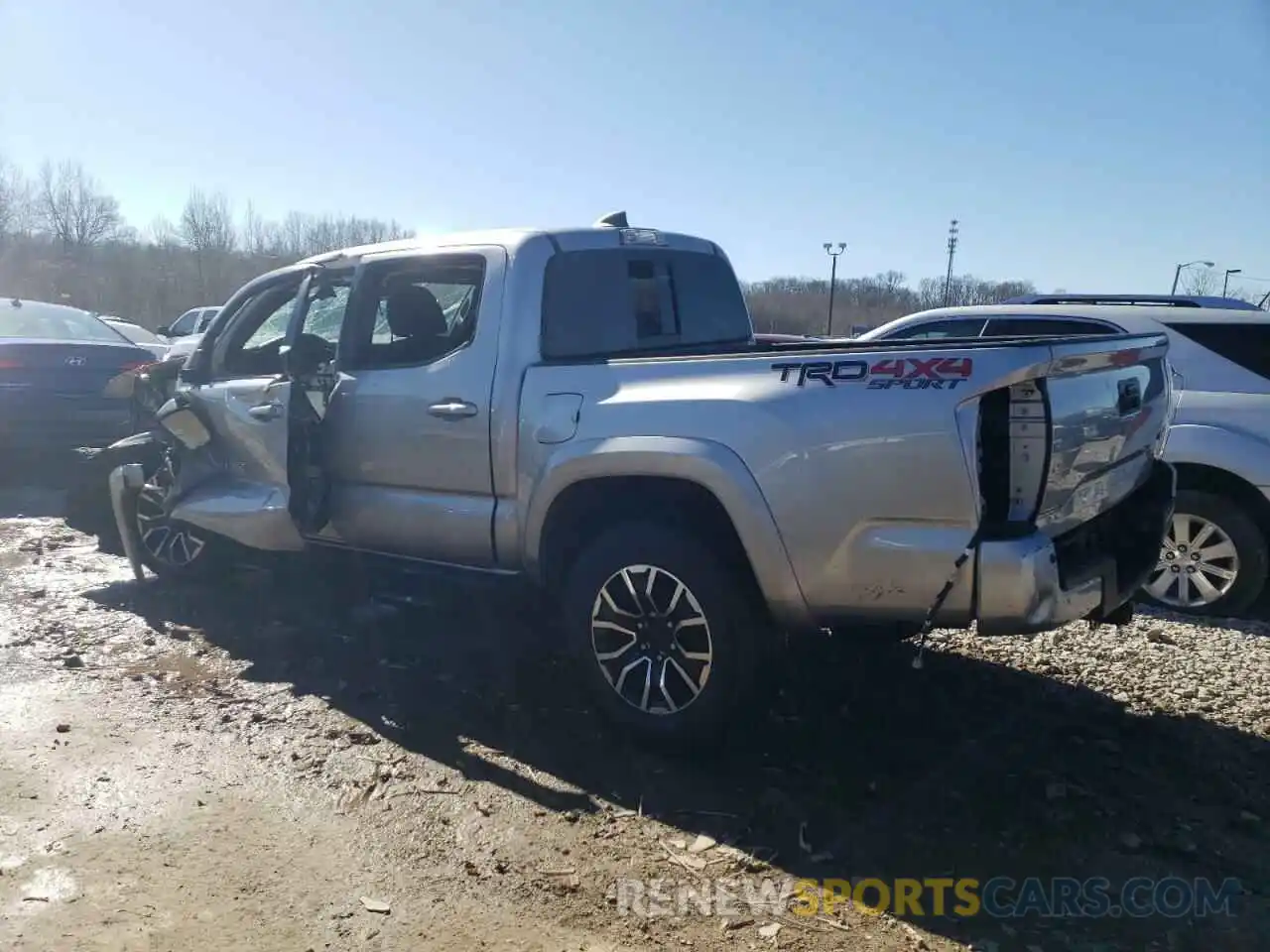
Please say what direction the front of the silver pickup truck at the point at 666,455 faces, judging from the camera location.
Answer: facing away from the viewer and to the left of the viewer

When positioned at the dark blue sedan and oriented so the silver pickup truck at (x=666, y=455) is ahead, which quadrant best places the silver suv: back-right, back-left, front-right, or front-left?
front-left

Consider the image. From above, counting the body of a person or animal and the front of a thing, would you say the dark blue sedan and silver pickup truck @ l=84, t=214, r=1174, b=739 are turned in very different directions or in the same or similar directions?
same or similar directions

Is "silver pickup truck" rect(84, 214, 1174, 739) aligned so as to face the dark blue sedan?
yes

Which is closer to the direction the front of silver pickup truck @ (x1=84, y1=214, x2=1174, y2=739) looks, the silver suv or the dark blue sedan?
the dark blue sedan

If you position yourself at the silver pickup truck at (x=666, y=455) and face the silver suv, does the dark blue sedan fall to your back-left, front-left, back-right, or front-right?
back-left

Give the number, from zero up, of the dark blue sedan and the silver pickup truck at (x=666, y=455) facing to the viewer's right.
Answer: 0

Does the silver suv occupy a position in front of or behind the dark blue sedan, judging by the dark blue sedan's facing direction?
behind

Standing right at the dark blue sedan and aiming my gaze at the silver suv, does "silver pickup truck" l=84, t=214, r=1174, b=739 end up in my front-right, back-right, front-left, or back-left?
front-right

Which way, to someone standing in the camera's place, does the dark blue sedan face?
facing away from the viewer and to the left of the viewer

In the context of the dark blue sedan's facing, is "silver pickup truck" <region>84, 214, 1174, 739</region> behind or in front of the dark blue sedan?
behind
